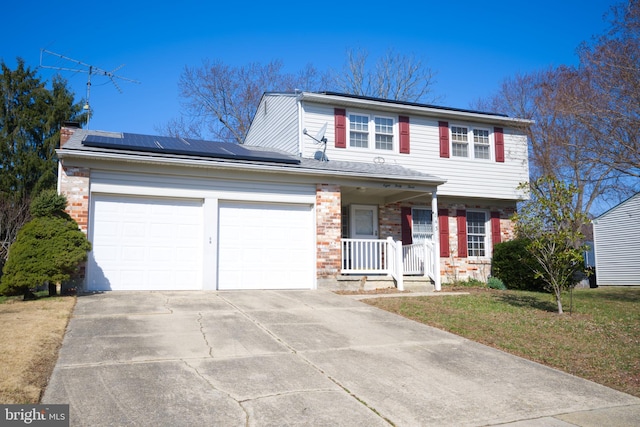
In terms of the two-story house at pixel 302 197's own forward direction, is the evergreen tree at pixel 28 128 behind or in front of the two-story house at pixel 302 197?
behind

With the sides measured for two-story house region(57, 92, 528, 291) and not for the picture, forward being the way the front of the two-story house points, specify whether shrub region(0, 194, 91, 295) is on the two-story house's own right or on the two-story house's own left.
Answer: on the two-story house's own right

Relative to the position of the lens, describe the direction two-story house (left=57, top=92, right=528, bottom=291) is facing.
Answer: facing the viewer and to the right of the viewer

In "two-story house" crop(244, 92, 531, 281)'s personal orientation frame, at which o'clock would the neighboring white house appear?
The neighboring white house is roughly at 9 o'clock from the two-story house.

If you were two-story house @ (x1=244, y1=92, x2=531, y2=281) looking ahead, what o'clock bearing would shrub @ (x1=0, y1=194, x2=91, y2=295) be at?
The shrub is roughly at 3 o'clock from the two-story house.

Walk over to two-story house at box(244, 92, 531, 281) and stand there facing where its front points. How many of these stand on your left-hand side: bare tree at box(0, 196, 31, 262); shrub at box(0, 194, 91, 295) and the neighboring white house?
1

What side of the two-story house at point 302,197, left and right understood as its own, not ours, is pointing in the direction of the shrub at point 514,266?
left
